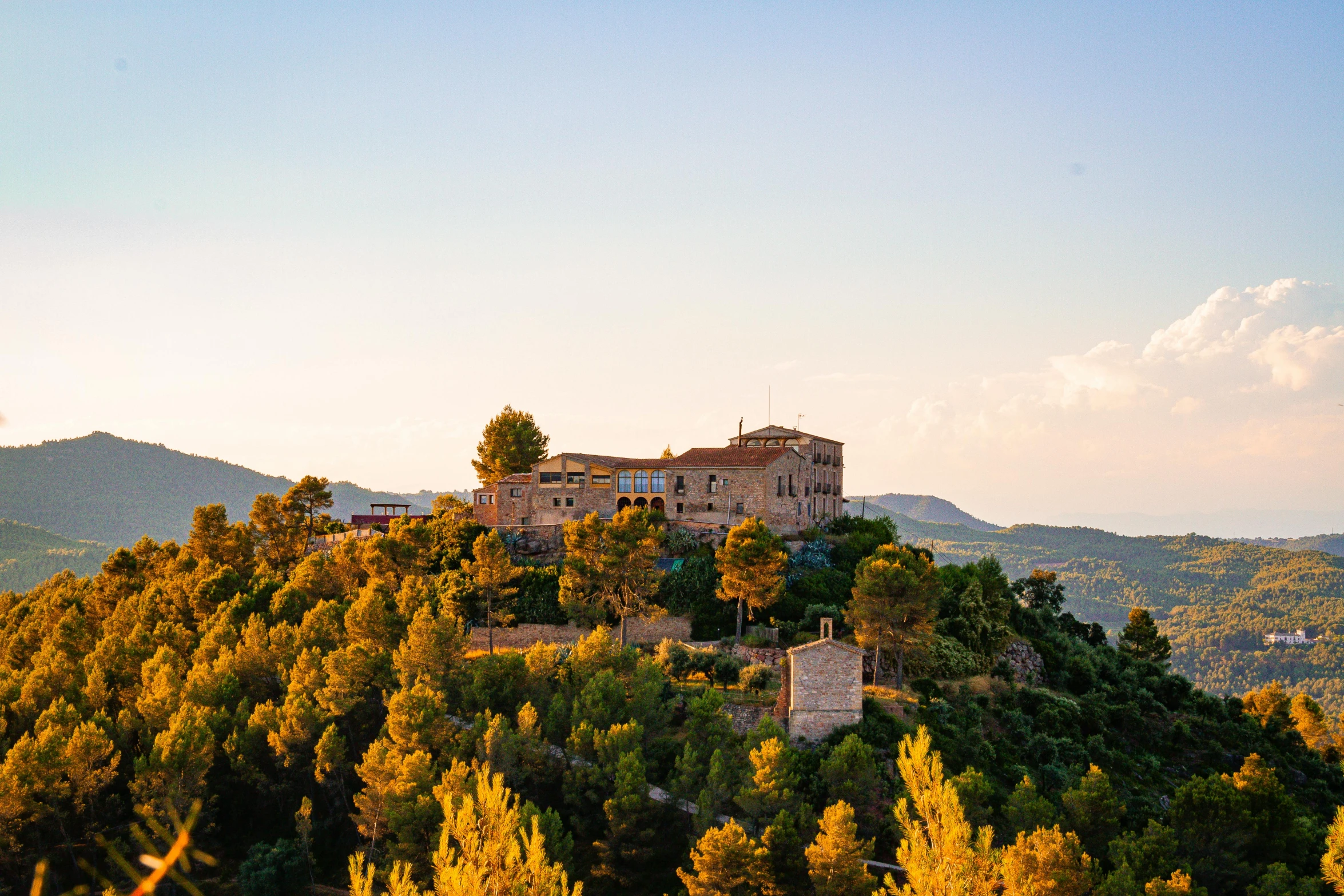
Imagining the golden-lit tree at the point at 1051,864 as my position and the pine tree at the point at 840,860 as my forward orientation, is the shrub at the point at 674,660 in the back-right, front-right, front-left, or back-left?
front-right

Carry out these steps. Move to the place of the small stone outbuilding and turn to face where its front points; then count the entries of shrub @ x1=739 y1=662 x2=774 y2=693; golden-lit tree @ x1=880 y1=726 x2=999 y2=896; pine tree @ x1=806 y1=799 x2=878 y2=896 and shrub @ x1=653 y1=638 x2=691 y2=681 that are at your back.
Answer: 2

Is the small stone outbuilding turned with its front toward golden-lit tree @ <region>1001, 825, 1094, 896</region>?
no
